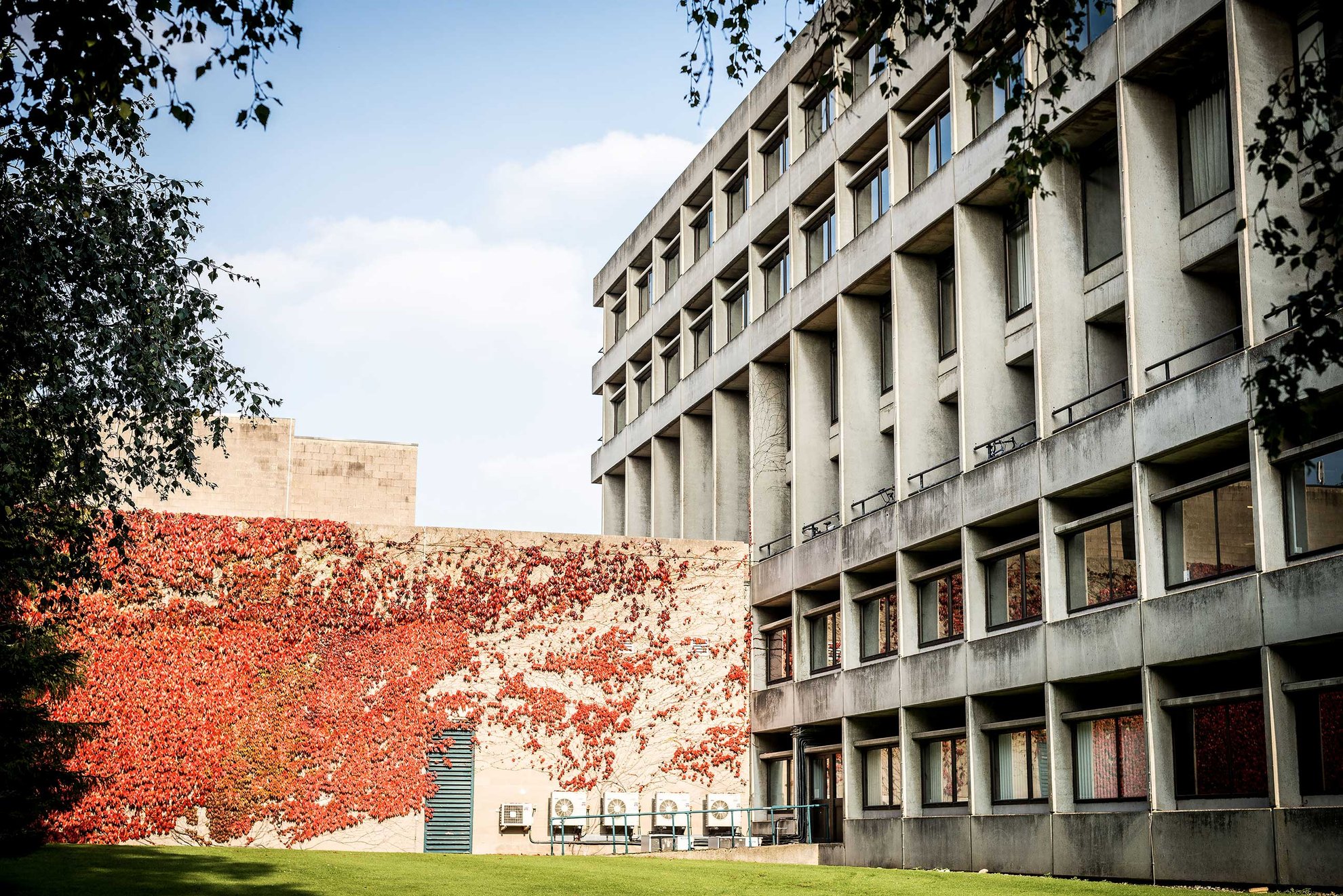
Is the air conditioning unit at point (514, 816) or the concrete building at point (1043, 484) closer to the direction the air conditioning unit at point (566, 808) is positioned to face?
the concrete building

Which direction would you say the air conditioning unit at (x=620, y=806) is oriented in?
toward the camera

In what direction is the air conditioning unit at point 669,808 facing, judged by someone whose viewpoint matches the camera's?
facing the viewer

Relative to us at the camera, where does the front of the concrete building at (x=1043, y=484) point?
facing the viewer and to the left of the viewer

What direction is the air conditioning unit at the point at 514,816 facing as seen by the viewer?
toward the camera

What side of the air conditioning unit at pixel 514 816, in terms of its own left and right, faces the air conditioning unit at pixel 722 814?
left

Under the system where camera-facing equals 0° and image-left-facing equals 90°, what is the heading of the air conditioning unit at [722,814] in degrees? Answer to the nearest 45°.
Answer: approximately 0°

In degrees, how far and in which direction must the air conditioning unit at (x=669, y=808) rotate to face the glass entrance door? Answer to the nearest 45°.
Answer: approximately 90° to its left

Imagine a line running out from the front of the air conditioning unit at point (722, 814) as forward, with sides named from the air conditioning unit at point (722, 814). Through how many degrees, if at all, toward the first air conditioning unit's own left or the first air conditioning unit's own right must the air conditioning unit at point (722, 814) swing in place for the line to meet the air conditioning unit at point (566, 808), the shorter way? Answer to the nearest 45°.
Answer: approximately 45° to the first air conditioning unit's own right

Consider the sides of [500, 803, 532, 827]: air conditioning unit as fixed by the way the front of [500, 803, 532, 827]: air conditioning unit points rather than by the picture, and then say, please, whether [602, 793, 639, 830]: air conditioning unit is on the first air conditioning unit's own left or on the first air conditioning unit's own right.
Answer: on the first air conditioning unit's own left

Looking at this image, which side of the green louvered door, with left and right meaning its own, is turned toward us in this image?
front

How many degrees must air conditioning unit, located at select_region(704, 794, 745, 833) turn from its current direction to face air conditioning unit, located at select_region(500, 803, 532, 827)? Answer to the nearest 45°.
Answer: approximately 45° to its right

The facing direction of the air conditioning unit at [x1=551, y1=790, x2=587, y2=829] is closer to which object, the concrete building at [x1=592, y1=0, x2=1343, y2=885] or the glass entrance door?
the concrete building

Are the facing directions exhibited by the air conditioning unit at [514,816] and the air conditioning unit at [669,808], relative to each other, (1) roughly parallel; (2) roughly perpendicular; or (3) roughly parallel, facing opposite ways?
roughly parallel
